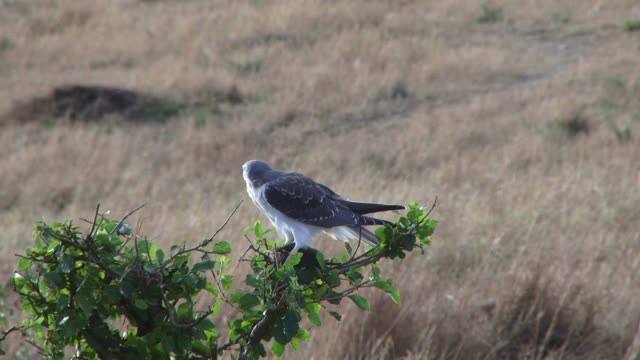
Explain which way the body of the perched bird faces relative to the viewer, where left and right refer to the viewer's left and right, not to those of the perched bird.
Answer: facing to the left of the viewer
